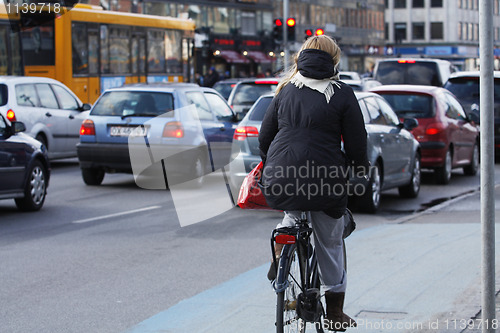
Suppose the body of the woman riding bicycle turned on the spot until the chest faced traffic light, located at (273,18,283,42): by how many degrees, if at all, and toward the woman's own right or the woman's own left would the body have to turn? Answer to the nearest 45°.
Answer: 0° — they already face it

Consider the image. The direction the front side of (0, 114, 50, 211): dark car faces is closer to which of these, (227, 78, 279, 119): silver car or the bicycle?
the silver car

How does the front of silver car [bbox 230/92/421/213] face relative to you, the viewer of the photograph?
facing away from the viewer and to the right of the viewer

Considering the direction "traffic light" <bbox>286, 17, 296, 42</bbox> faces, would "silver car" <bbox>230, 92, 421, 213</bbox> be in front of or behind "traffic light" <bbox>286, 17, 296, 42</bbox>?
in front

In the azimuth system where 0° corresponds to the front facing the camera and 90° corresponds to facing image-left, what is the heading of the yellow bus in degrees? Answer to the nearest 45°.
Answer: approximately 225°

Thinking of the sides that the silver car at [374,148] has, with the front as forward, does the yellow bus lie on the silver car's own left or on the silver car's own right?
on the silver car's own left

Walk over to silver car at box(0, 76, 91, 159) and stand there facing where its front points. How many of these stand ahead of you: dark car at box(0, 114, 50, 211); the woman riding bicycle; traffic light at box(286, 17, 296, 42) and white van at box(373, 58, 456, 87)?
2

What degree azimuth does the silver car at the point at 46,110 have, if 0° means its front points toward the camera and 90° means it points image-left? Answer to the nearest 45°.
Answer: approximately 225°

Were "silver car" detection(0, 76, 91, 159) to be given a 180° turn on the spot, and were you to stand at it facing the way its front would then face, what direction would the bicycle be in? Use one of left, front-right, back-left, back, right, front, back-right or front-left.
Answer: front-left

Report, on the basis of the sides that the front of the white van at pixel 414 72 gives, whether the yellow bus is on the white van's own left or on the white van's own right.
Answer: on the white van's own left

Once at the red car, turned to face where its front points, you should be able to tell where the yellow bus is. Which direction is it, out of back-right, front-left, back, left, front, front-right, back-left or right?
left

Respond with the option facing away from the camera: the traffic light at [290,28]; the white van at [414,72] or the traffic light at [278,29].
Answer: the white van

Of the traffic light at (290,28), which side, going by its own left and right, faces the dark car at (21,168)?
front

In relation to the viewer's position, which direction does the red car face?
facing away from the viewer and to the right of the viewer

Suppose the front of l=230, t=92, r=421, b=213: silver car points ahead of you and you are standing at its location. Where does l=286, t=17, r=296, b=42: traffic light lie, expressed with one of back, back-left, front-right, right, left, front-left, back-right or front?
front-left

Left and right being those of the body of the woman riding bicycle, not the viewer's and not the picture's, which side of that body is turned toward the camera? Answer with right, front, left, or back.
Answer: back
